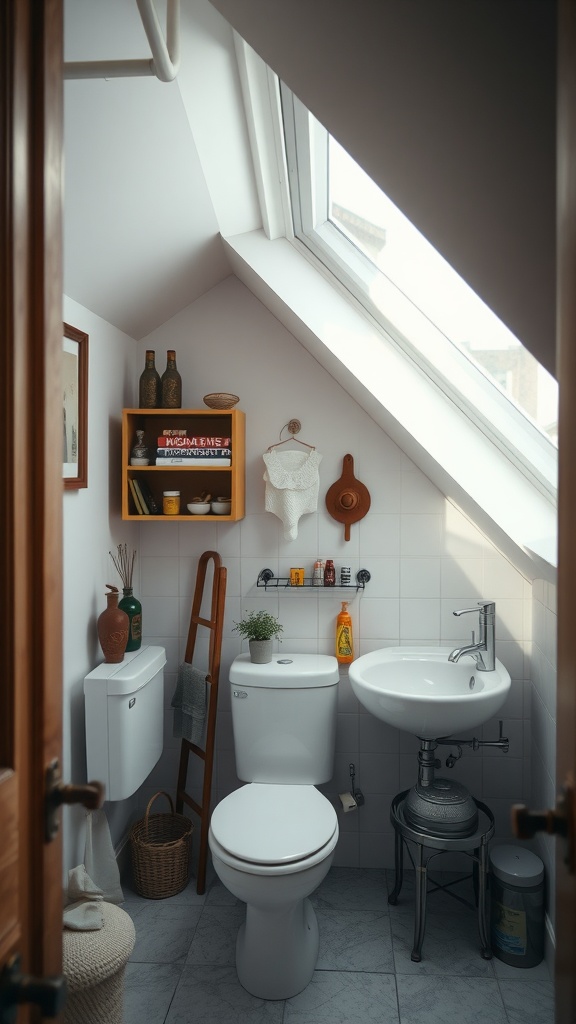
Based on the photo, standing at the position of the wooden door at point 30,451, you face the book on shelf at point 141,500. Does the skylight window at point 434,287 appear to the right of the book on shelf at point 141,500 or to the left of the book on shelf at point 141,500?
right

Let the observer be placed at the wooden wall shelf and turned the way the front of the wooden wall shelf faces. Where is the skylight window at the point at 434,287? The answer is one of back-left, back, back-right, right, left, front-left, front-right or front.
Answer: front-left

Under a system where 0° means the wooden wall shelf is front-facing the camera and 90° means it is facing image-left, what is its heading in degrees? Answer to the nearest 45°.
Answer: approximately 0°

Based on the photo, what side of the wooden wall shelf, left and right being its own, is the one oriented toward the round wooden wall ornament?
left

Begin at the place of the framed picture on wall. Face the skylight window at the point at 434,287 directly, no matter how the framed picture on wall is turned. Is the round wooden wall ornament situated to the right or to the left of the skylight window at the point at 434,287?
left

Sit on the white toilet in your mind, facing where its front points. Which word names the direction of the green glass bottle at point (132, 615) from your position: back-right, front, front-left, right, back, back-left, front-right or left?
back-right
